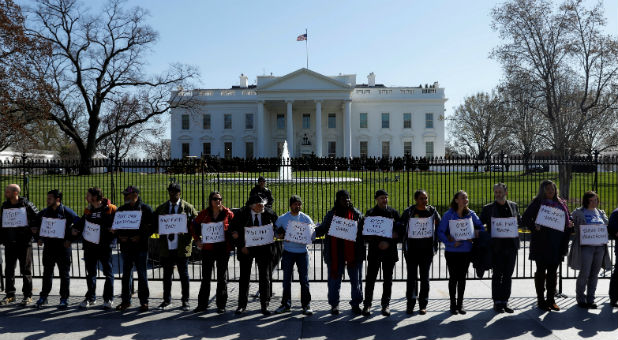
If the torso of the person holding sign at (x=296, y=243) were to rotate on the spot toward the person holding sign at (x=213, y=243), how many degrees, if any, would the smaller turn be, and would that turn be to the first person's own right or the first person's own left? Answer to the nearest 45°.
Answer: approximately 90° to the first person's own right

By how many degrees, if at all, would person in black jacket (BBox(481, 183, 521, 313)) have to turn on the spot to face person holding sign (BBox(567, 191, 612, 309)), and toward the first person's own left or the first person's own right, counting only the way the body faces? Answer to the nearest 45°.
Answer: approximately 135° to the first person's own left

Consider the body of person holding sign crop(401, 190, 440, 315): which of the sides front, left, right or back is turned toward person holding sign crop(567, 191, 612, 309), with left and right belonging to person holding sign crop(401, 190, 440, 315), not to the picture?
left

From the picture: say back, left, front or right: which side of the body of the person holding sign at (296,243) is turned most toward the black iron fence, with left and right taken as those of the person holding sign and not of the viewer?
back

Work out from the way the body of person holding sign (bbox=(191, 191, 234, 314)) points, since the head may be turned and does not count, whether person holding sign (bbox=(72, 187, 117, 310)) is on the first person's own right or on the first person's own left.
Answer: on the first person's own right

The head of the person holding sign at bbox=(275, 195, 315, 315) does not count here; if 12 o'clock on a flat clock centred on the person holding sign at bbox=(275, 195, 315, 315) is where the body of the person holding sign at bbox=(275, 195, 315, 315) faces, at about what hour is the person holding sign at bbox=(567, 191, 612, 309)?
the person holding sign at bbox=(567, 191, 612, 309) is roughly at 9 o'clock from the person holding sign at bbox=(275, 195, 315, 315).

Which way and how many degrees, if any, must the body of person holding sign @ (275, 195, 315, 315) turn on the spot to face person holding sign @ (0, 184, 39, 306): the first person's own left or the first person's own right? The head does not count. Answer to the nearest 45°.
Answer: approximately 90° to the first person's own right
